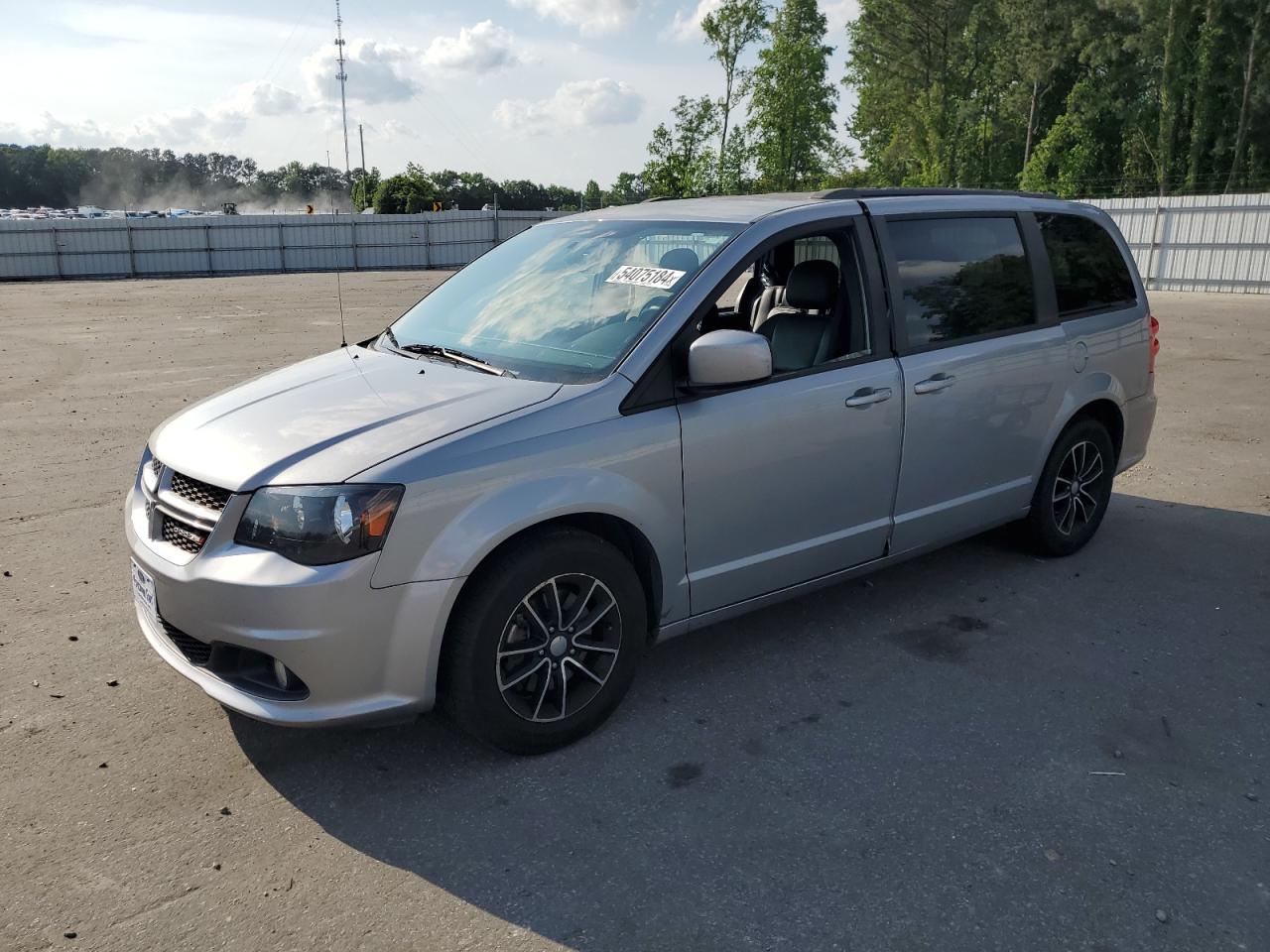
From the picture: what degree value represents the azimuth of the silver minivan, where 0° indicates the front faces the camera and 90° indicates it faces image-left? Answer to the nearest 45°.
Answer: approximately 45°

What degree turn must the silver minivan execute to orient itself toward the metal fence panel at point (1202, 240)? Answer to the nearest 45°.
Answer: approximately 180°

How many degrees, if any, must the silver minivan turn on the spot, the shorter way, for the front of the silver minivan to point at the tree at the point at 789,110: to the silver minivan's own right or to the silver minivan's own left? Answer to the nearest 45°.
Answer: approximately 135° to the silver minivan's own right

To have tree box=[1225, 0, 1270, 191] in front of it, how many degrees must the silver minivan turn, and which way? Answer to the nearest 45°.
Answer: approximately 180°

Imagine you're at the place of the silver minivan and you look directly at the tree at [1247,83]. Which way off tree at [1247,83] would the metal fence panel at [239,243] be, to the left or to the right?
left

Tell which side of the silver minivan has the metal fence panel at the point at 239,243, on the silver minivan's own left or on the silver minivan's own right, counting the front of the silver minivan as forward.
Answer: on the silver minivan's own right
